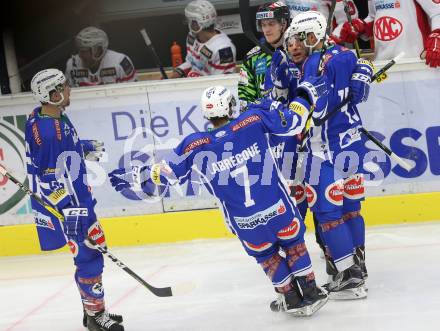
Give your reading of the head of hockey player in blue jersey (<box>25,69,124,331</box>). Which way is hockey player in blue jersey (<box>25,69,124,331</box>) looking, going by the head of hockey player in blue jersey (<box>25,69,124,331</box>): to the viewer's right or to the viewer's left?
to the viewer's right

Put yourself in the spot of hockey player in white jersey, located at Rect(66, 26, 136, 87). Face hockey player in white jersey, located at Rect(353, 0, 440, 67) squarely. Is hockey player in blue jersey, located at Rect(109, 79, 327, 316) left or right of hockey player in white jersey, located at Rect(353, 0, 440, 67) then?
right

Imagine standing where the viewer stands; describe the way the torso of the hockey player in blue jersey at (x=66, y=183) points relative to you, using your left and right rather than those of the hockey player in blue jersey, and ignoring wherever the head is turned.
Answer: facing to the right of the viewer

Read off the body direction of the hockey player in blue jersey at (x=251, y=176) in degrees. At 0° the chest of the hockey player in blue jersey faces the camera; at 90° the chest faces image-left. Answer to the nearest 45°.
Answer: approximately 180°

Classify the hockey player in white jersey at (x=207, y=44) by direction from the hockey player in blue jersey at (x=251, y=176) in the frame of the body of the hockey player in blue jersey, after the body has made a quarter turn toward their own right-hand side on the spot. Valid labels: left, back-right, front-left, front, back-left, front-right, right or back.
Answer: left

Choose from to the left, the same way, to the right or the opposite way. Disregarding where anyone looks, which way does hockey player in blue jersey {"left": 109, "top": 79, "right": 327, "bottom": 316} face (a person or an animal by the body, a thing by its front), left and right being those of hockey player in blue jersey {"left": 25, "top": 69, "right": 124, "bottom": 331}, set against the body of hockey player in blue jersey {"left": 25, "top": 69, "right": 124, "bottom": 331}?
to the left

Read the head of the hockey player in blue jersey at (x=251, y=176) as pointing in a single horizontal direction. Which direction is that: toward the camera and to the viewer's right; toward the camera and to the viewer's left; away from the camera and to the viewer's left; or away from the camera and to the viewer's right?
away from the camera and to the viewer's right

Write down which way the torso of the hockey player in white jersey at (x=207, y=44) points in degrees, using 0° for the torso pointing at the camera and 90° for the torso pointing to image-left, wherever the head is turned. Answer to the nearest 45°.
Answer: approximately 45°

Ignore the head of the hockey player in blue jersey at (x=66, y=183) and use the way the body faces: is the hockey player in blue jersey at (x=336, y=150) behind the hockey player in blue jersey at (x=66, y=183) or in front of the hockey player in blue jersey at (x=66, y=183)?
in front
